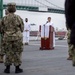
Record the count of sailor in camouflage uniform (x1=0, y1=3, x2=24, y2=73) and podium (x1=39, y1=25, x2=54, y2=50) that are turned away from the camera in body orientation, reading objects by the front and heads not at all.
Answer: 1

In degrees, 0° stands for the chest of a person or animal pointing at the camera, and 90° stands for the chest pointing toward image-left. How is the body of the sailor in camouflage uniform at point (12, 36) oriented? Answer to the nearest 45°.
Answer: approximately 180°

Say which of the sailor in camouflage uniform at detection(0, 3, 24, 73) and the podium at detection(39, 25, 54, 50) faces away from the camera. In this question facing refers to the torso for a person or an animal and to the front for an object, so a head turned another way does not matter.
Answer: the sailor in camouflage uniform

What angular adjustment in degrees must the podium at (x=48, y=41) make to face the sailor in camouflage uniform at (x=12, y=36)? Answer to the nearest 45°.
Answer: approximately 45° to its left

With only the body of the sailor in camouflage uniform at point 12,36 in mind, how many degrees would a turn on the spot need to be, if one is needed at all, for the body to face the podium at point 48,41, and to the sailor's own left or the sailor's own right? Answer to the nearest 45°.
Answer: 0° — they already face it

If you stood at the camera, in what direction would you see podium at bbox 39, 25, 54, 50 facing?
facing the viewer and to the left of the viewer
